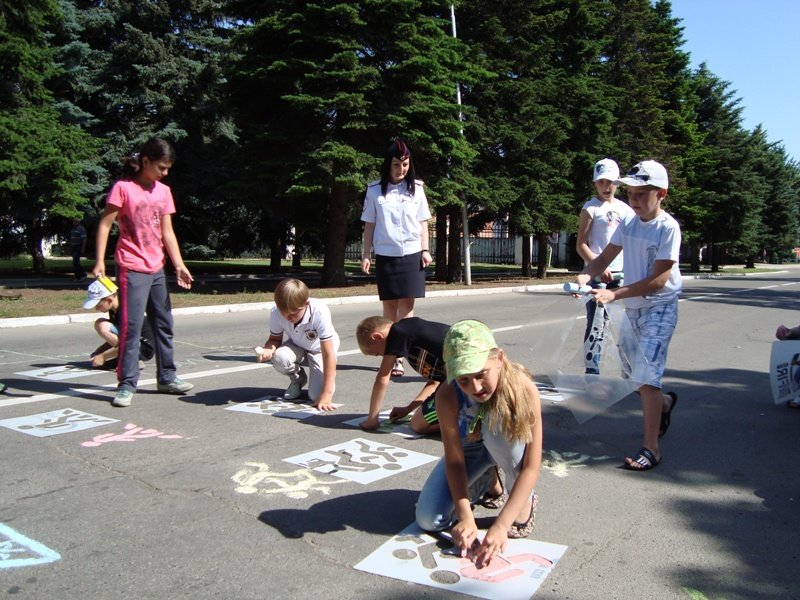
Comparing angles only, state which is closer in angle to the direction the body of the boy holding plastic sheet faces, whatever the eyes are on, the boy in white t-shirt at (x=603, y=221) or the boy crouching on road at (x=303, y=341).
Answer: the boy crouching on road

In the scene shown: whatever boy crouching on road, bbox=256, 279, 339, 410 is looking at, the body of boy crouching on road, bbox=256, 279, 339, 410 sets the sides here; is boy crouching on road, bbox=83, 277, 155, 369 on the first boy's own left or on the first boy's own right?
on the first boy's own right

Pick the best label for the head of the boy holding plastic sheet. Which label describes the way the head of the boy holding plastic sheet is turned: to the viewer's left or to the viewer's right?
to the viewer's left

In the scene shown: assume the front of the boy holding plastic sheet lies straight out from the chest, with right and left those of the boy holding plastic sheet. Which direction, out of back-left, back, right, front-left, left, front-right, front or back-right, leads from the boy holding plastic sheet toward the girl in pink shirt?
front-right

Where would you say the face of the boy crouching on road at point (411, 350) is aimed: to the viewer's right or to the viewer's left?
to the viewer's left

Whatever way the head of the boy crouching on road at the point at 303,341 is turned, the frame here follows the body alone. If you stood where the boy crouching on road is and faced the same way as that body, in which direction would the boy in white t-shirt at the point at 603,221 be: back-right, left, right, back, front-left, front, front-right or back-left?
back-left

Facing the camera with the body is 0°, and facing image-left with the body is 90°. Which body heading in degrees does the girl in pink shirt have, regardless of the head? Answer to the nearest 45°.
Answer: approximately 315°
